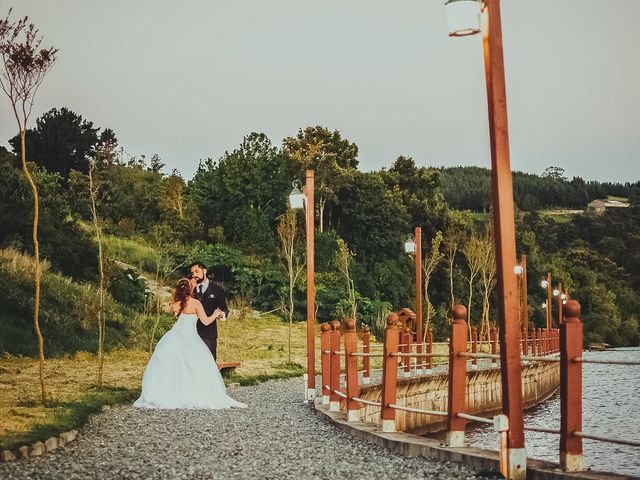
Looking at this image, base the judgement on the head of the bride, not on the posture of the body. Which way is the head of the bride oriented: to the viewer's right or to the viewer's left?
to the viewer's right

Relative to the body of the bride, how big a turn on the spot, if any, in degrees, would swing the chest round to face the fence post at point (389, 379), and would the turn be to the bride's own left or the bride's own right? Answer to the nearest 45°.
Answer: approximately 135° to the bride's own right

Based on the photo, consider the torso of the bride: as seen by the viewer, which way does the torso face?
away from the camera

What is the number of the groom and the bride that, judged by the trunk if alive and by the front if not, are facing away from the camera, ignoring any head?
1

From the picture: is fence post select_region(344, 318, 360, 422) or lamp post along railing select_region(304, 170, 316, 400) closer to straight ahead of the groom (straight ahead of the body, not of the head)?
the fence post

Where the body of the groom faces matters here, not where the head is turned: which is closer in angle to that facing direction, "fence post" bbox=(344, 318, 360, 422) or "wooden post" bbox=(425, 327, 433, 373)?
the fence post

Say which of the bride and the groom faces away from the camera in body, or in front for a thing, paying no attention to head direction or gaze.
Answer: the bride

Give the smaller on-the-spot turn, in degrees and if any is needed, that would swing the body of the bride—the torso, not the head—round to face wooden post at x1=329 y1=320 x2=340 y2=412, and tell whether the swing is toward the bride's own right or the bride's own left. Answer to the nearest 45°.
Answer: approximately 90° to the bride's own right
